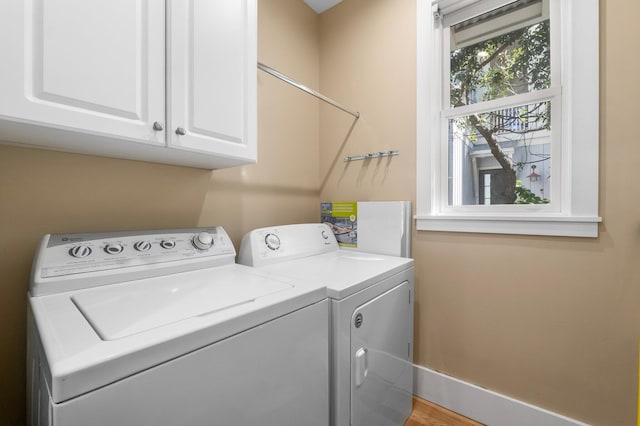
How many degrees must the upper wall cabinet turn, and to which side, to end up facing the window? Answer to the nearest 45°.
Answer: approximately 45° to its left

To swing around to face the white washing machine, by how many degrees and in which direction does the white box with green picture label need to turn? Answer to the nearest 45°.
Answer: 0° — it already faces it

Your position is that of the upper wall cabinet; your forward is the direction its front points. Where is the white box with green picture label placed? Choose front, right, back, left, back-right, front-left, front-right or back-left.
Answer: front-left

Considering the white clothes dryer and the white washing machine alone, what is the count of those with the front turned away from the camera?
0

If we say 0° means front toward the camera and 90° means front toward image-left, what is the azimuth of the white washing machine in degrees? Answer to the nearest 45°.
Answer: approximately 315°

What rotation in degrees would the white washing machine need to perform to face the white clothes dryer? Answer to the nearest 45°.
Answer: approximately 45° to its left

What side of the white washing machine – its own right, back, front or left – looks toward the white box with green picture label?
left

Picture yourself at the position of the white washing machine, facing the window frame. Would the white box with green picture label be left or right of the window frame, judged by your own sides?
left

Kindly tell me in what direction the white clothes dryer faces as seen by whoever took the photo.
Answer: facing the viewer and to the right of the viewer
